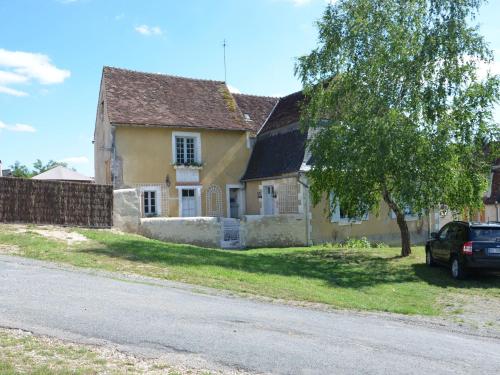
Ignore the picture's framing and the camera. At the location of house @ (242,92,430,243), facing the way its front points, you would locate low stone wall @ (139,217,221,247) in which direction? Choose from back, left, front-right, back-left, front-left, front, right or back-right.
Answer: front-right

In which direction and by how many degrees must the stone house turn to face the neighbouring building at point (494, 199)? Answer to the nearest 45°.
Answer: approximately 135° to its left

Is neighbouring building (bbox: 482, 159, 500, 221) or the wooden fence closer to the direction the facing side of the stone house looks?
the wooden fence

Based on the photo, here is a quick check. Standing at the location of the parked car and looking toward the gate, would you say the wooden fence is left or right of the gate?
left

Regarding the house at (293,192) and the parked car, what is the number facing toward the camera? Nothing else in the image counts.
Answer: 1

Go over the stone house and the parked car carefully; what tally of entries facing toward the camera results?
1

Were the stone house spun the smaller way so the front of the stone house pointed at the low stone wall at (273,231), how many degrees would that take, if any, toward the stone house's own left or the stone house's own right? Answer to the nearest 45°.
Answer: approximately 45° to the stone house's own left
